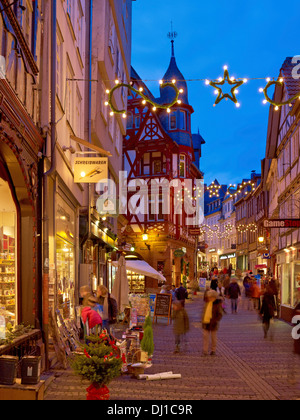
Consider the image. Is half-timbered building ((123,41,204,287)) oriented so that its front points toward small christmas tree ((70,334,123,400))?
yes

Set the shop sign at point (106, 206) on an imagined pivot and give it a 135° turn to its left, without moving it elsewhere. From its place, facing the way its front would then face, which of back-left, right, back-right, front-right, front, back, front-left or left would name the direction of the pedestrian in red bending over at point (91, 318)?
back-right

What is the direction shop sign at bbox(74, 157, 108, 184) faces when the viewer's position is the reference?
facing the viewer

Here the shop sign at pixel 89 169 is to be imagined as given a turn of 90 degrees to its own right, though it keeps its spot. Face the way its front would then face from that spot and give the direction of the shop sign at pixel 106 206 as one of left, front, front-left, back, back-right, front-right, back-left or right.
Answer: right
